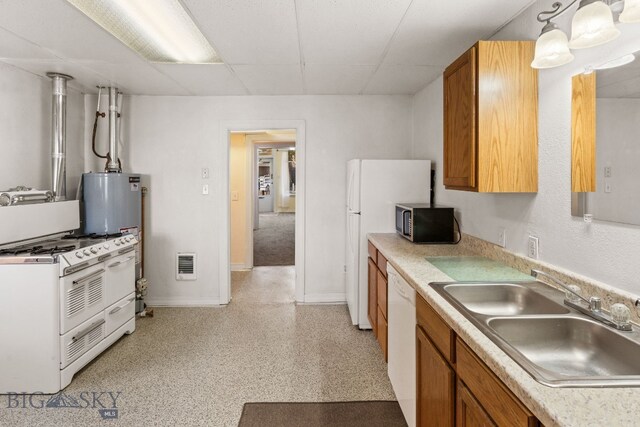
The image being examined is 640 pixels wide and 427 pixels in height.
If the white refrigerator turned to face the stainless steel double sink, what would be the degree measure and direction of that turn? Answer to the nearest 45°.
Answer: approximately 90° to its left

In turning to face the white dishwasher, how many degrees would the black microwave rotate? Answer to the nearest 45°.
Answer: approximately 90° to its left

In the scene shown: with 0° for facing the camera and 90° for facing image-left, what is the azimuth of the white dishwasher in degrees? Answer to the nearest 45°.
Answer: approximately 90°

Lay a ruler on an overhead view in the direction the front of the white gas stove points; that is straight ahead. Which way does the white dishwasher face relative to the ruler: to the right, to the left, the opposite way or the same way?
the opposite way

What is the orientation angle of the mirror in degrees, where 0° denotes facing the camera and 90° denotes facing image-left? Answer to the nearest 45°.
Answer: approximately 45°

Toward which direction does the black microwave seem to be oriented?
to the viewer's left

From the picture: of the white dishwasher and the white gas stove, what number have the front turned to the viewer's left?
1

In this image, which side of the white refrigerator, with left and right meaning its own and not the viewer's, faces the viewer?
left
